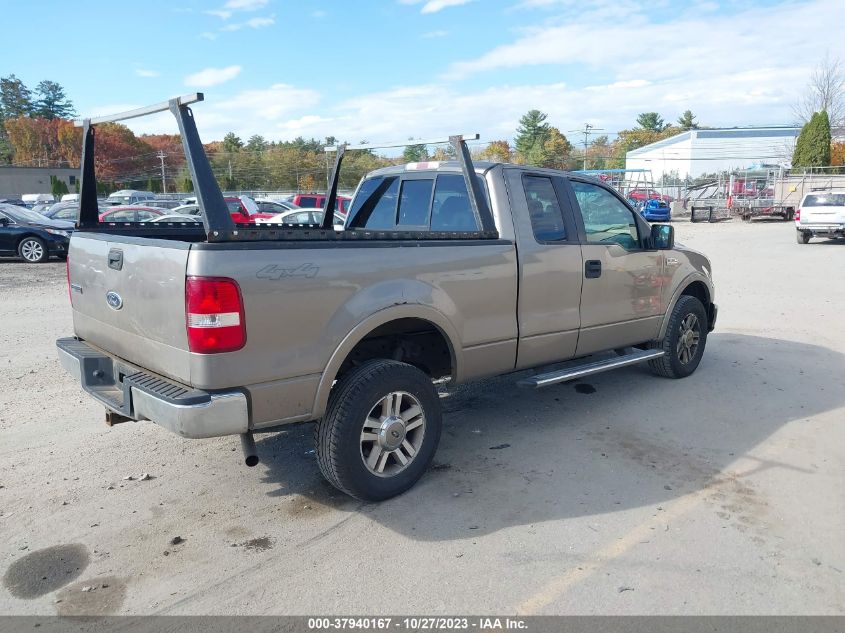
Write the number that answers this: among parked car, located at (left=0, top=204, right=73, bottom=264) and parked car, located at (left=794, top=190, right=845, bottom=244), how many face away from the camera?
1

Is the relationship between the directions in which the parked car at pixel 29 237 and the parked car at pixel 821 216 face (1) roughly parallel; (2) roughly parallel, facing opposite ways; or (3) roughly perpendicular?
roughly perpendicular

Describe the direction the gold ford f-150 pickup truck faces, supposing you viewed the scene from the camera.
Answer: facing away from the viewer and to the right of the viewer

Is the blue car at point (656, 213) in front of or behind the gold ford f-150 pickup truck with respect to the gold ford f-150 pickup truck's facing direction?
in front

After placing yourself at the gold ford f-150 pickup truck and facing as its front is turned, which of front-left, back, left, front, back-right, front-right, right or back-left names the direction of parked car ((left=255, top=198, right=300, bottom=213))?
front-left

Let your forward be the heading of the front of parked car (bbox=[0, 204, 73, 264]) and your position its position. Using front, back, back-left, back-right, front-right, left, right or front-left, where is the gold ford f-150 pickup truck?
front-right

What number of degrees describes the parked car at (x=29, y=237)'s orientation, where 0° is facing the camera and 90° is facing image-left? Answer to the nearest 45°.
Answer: approximately 315°

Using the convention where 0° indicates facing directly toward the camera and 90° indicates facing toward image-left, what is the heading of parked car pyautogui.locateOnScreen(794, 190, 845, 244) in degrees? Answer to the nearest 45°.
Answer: approximately 180°

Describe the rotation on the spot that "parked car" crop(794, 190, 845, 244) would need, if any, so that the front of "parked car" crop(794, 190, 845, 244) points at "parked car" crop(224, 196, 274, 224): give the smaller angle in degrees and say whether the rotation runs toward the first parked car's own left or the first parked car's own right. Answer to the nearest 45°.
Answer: approximately 135° to the first parked car's own left

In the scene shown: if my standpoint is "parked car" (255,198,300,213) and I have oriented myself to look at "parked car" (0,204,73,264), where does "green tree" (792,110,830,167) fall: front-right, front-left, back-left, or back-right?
back-left
